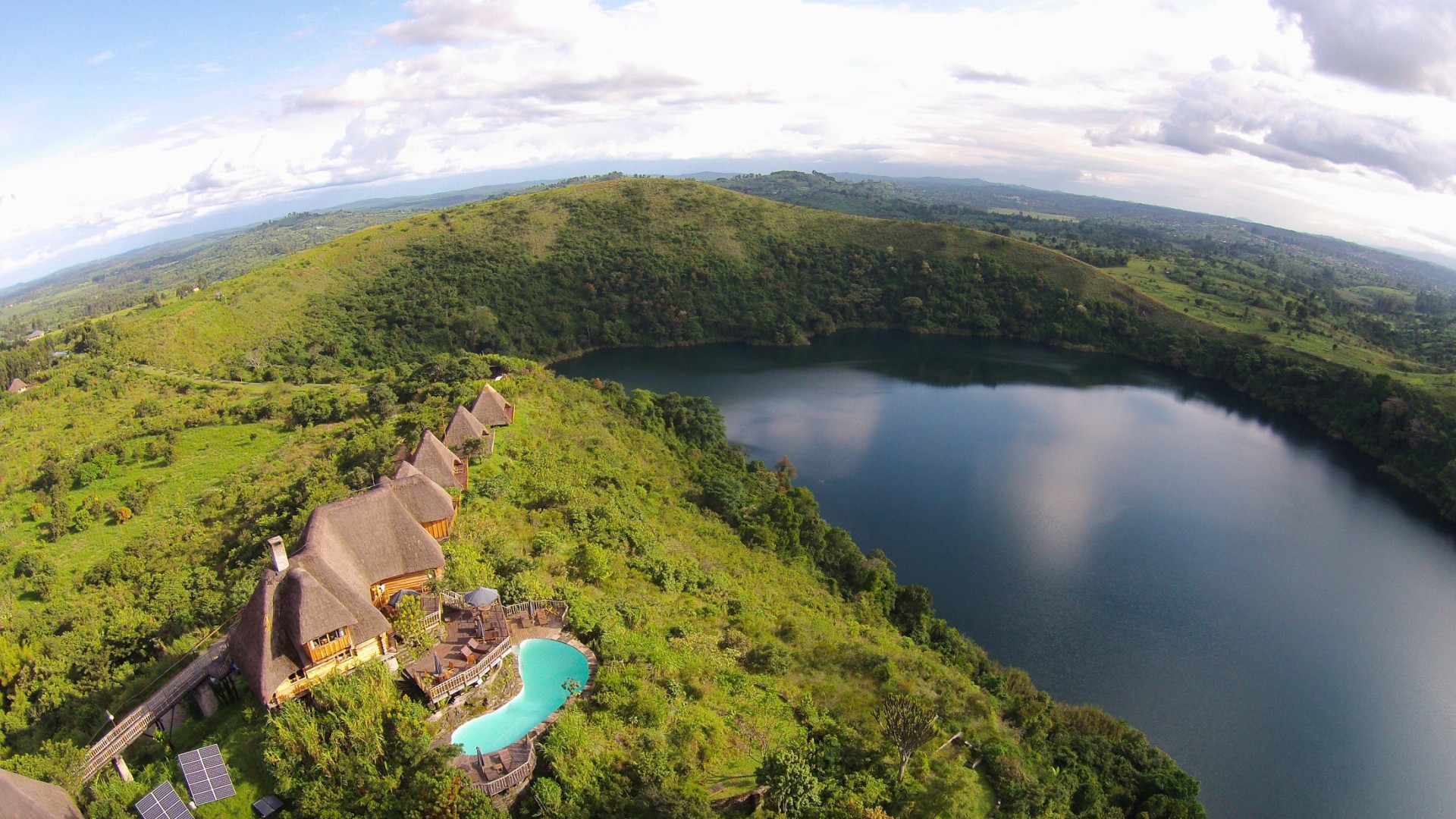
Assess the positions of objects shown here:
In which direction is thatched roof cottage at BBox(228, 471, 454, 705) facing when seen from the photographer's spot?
facing the viewer and to the right of the viewer

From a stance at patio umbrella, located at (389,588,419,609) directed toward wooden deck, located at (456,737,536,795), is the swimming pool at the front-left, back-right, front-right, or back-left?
front-left

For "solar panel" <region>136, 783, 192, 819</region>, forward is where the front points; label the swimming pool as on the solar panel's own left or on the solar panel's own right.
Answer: on the solar panel's own left

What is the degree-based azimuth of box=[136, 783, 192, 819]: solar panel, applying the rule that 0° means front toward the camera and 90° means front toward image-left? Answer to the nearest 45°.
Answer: approximately 0°

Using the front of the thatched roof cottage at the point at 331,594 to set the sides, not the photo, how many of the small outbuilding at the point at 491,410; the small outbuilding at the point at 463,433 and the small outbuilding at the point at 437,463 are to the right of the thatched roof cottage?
0

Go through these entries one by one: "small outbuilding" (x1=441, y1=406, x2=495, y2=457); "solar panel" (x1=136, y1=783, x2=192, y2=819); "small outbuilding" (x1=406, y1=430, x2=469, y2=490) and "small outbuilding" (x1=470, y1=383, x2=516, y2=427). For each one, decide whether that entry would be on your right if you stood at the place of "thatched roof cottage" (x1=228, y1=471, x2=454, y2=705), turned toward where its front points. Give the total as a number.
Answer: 1

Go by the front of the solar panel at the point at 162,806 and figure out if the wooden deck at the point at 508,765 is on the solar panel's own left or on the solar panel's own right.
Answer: on the solar panel's own left

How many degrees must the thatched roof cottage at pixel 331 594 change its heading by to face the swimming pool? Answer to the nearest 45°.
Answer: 0° — it already faces it

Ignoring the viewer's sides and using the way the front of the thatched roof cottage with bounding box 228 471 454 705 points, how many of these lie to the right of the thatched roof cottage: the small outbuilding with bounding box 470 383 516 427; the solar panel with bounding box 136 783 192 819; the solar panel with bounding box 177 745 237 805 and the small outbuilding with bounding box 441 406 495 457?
2

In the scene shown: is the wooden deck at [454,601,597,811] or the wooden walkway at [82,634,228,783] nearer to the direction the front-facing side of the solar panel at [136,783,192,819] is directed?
the wooden deck

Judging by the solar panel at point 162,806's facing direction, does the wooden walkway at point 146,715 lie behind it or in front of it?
behind

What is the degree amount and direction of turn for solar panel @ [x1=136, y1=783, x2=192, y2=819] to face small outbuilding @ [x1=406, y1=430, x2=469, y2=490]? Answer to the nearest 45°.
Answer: approximately 135° to its left

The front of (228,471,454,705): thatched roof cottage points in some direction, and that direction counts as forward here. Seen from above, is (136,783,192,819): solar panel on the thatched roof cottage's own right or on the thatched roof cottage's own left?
on the thatched roof cottage's own right

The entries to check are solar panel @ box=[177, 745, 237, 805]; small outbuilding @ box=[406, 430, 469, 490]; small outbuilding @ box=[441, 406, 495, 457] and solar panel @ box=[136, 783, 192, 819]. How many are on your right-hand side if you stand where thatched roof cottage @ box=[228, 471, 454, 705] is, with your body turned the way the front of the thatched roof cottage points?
2

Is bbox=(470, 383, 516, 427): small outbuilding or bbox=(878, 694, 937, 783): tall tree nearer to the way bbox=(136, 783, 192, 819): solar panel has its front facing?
the tall tree
